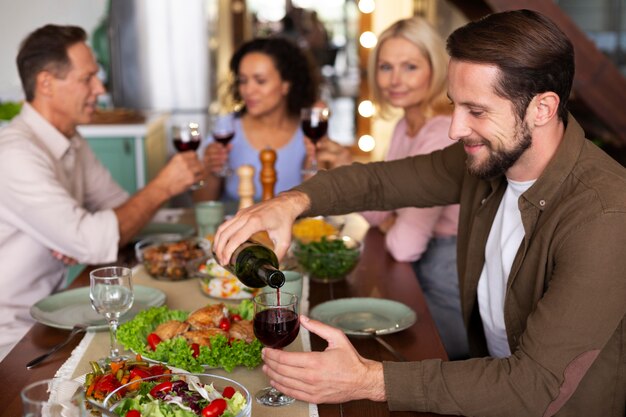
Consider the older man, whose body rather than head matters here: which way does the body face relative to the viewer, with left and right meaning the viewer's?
facing to the right of the viewer

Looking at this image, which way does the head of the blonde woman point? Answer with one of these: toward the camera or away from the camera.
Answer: toward the camera

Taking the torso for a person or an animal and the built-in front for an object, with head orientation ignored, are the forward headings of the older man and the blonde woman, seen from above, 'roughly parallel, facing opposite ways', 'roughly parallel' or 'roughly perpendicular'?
roughly parallel, facing opposite ways

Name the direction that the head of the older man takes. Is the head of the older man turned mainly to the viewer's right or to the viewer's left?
to the viewer's right

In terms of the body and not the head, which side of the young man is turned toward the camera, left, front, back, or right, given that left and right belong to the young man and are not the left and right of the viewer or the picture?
left

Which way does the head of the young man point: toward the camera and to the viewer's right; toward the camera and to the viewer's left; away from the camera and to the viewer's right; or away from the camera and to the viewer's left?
toward the camera and to the viewer's left

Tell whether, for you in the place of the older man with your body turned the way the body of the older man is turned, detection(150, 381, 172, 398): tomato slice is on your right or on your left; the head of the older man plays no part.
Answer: on your right

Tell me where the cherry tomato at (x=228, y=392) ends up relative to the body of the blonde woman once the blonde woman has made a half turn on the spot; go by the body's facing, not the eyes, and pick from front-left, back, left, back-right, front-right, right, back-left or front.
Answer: back-right

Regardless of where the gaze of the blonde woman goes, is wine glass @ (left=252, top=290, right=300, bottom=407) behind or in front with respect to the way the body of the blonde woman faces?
in front

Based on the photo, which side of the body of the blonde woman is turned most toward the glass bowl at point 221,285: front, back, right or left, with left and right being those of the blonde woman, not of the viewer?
front

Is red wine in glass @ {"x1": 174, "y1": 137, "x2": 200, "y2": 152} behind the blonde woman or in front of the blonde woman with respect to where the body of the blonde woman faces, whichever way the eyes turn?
in front

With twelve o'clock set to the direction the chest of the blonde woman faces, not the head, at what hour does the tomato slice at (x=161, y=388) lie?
The tomato slice is roughly at 11 o'clock from the blonde woman.

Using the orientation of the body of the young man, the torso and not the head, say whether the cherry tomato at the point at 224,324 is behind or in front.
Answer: in front

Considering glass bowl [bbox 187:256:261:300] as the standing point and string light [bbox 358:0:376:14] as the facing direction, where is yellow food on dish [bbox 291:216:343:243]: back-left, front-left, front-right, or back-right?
front-right

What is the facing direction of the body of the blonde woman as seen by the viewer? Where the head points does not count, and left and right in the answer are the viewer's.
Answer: facing the viewer and to the left of the viewer

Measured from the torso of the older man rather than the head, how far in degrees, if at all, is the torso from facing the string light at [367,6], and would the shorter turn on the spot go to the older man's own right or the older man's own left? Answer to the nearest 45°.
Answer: approximately 45° to the older man's own left

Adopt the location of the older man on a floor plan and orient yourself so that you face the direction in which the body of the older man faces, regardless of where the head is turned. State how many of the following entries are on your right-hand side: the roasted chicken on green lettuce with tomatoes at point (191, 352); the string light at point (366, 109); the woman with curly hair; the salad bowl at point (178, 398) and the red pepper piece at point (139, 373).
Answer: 3
